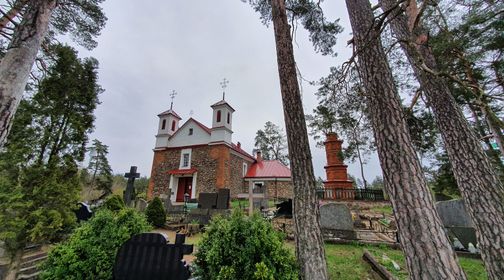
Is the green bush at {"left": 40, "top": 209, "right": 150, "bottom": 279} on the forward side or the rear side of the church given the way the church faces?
on the forward side

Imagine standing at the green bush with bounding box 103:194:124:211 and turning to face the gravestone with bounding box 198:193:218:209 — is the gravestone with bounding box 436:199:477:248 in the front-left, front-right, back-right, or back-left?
front-right

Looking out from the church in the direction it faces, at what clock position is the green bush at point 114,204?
The green bush is roughly at 11 o'clock from the church.

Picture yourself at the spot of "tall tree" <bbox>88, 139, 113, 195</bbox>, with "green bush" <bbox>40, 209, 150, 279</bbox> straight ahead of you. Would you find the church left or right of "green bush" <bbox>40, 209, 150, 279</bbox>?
left

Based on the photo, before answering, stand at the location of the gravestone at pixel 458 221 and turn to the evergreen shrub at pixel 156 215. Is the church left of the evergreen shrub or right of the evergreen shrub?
right

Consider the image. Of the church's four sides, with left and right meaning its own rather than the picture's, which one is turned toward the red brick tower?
left

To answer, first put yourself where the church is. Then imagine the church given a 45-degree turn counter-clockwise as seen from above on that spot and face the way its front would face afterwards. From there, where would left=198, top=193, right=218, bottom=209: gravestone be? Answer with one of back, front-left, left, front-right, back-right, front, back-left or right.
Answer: front

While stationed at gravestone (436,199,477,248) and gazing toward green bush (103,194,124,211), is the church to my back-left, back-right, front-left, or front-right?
front-right

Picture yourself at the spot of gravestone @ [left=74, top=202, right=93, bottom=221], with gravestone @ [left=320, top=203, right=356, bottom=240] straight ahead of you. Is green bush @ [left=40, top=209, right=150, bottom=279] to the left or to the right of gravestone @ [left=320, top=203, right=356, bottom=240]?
right

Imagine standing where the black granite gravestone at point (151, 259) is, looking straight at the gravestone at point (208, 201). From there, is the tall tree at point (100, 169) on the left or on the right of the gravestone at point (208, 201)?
left

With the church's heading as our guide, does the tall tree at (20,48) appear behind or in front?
in front

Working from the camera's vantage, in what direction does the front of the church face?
facing the viewer and to the left of the viewer

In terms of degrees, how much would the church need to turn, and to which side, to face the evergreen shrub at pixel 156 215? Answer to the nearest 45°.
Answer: approximately 45° to its left

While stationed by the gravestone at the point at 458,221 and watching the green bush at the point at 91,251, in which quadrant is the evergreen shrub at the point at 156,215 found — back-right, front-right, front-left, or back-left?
front-right

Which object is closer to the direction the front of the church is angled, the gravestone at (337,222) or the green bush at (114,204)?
the green bush
